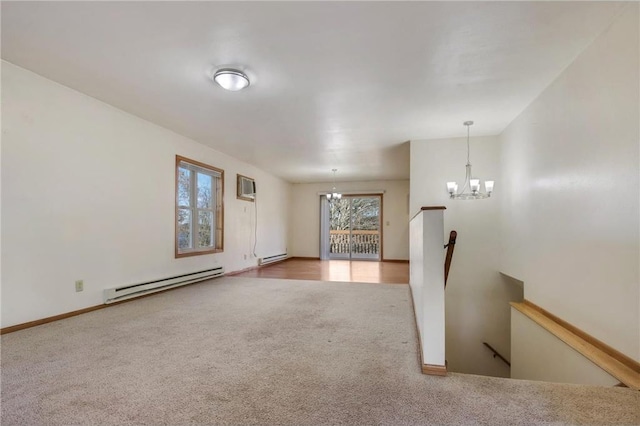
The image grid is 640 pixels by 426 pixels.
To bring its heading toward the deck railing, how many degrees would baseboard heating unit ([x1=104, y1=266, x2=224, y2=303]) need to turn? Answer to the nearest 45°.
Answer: approximately 90° to its left

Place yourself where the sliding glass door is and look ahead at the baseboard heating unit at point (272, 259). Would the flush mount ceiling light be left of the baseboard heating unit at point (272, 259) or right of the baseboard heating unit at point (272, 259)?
left

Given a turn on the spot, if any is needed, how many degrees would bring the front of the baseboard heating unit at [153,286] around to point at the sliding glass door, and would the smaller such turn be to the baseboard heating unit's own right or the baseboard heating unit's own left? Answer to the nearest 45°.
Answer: approximately 90° to the baseboard heating unit's own left

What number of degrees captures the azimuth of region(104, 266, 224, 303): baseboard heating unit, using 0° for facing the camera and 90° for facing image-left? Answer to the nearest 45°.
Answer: approximately 315°

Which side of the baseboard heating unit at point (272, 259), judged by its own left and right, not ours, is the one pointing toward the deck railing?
left

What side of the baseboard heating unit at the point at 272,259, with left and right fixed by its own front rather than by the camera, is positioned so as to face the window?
right

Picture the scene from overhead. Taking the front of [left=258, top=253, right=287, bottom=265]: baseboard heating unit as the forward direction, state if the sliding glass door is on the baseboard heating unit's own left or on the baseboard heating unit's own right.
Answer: on the baseboard heating unit's own left

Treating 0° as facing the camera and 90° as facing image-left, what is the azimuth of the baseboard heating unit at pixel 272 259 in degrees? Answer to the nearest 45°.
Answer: approximately 315°
